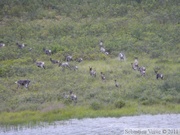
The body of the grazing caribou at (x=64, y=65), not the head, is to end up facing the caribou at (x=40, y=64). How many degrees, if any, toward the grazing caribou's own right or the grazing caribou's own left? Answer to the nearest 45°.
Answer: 0° — it already faces it

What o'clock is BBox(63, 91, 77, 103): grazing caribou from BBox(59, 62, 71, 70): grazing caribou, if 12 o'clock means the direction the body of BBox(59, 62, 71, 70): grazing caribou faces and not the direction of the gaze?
BBox(63, 91, 77, 103): grazing caribou is roughly at 9 o'clock from BBox(59, 62, 71, 70): grazing caribou.

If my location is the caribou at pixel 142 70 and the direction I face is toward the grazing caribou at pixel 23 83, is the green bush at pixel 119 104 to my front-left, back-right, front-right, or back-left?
front-left

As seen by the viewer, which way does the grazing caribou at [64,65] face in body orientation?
to the viewer's left

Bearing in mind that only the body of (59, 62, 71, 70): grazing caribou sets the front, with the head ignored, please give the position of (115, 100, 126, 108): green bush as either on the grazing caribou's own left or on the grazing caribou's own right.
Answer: on the grazing caribou's own left

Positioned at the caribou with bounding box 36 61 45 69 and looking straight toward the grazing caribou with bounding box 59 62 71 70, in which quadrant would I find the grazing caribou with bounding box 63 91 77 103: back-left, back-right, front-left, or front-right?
front-right

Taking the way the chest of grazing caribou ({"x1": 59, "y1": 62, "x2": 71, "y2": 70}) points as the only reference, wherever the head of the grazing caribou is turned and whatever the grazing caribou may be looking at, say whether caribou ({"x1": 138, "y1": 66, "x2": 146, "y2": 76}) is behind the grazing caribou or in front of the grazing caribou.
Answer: behind

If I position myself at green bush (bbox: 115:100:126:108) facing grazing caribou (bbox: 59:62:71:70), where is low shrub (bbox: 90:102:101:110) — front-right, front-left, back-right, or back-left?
front-left

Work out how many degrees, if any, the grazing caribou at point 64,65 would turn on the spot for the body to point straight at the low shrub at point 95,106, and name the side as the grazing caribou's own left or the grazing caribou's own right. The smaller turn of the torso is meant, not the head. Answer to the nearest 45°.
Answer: approximately 90° to the grazing caribou's own left

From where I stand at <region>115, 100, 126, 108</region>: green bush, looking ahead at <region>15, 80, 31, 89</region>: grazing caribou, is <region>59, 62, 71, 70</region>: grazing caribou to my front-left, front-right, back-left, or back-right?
front-right
